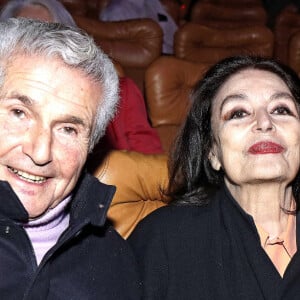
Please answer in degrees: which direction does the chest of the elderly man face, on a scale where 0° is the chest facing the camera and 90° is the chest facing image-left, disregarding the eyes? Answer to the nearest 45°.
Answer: approximately 0°
